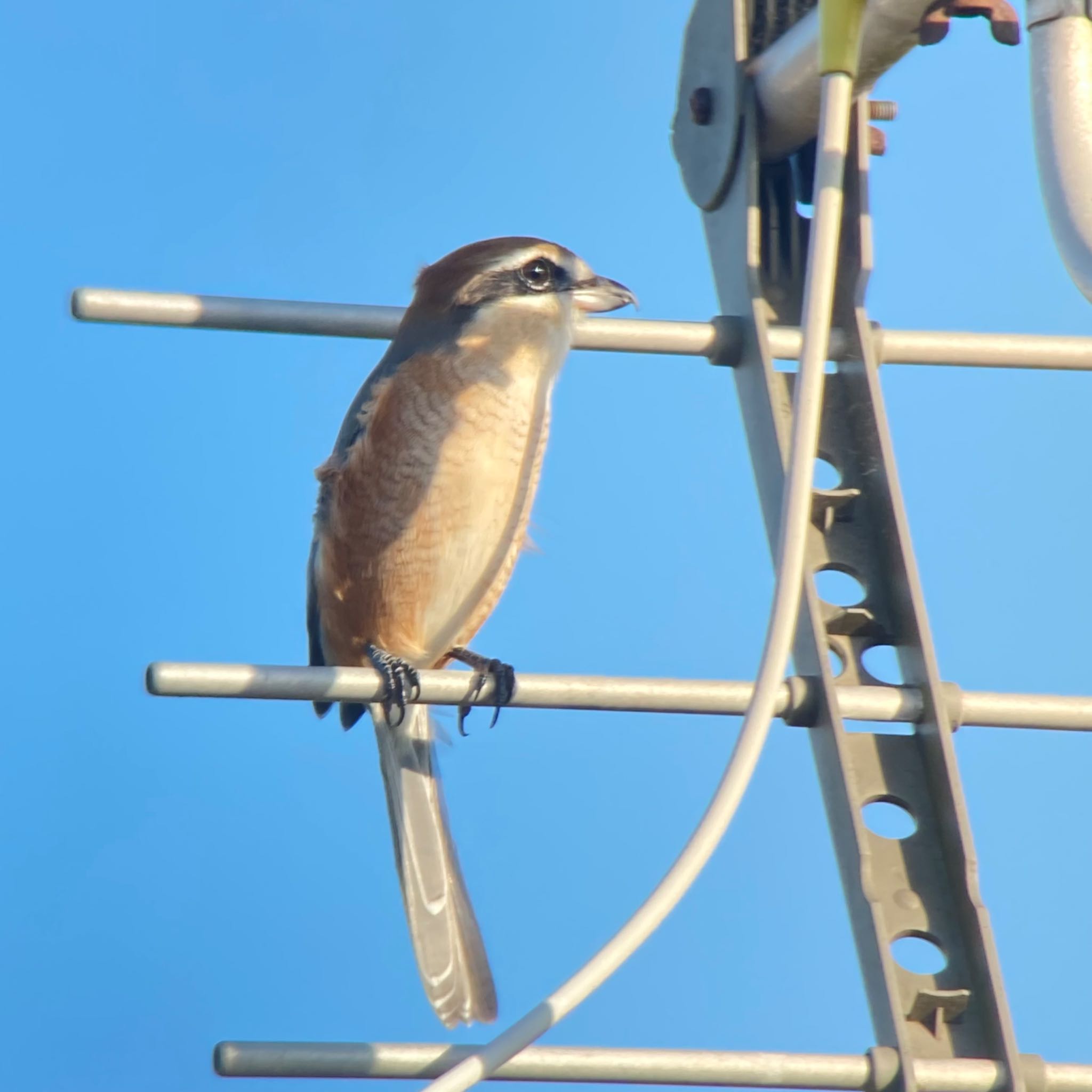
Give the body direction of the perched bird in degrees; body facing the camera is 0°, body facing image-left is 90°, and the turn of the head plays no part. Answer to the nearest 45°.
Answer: approximately 315°

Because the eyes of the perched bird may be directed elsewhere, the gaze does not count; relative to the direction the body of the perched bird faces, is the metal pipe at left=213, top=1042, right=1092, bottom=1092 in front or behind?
in front

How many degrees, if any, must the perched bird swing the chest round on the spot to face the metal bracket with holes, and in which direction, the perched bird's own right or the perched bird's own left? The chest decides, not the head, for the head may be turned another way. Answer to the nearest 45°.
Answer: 0° — it already faces it
